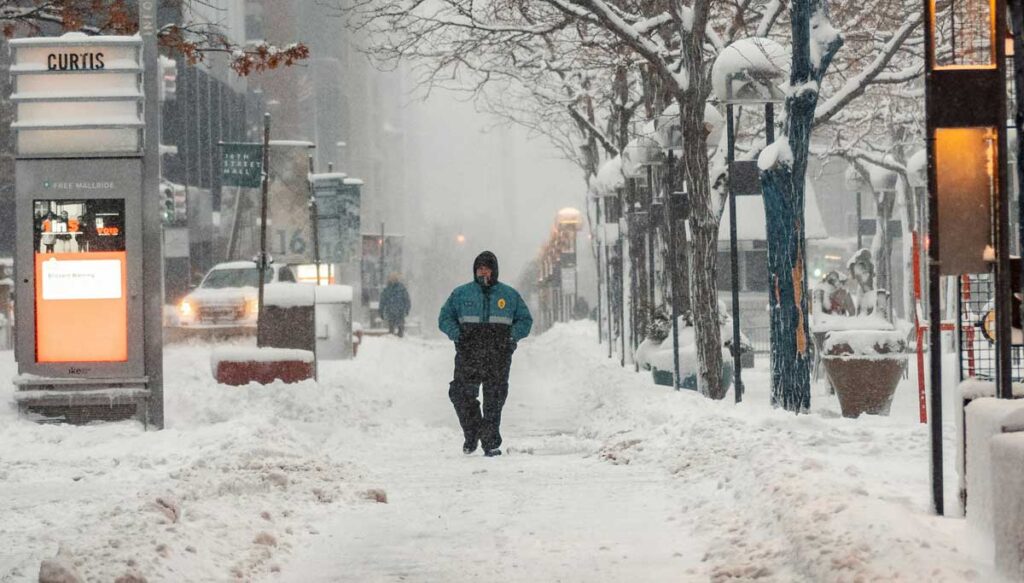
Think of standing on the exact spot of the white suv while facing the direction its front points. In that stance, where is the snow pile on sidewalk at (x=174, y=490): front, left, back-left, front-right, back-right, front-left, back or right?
front-left

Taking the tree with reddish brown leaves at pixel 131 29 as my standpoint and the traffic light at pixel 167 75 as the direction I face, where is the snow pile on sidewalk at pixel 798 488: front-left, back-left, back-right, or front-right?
back-right

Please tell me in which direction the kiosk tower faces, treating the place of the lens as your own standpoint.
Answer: facing the viewer

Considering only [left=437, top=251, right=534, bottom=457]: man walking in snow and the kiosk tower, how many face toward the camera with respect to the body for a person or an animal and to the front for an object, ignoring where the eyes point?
2

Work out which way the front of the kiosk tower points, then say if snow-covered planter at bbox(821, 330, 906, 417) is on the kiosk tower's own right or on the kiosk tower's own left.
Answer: on the kiosk tower's own left

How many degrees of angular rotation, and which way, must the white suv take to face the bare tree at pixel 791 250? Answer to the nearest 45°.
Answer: approximately 45° to its left

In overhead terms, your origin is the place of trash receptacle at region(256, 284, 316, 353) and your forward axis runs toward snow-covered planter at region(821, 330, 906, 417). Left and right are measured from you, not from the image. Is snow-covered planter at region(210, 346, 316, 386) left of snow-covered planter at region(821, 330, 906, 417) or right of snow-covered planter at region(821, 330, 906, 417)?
right

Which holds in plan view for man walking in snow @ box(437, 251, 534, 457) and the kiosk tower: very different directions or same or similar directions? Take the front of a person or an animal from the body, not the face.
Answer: same or similar directions

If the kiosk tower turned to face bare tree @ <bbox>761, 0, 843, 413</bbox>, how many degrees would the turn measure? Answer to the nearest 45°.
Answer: approximately 90° to its left

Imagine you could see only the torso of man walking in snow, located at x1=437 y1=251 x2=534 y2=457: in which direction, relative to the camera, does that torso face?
toward the camera

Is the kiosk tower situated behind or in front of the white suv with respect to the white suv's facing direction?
in front

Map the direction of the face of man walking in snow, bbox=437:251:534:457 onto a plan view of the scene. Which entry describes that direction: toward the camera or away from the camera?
toward the camera

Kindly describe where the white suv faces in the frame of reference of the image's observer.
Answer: facing the viewer and to the left of the viewer
